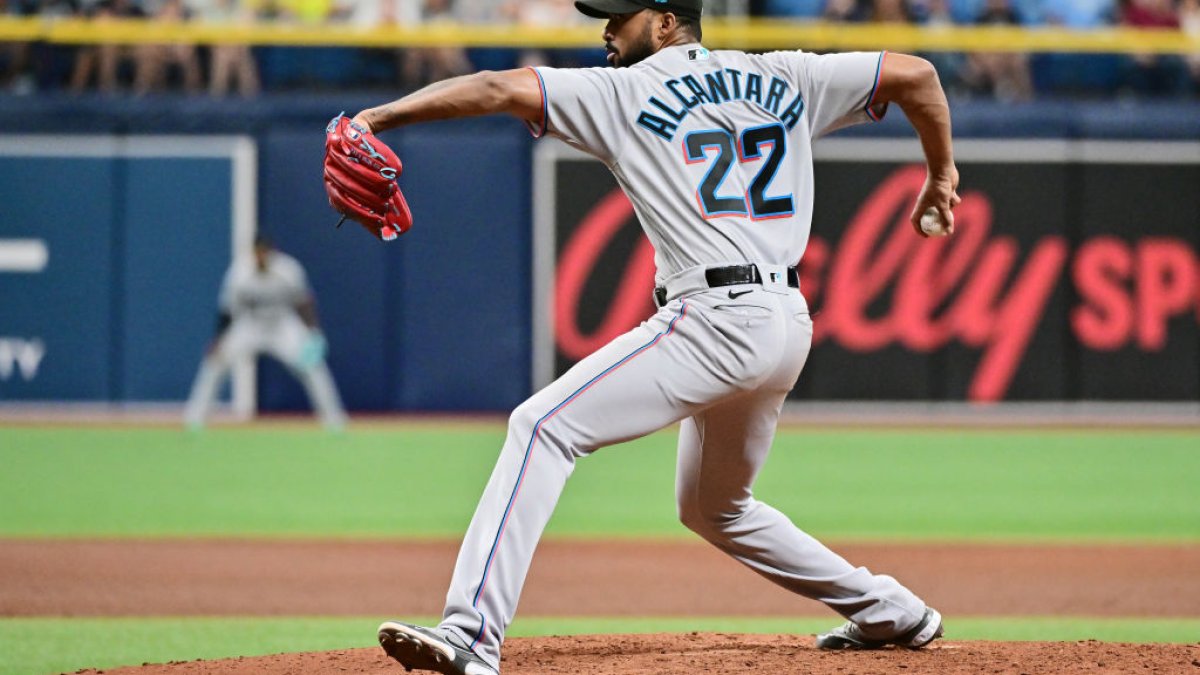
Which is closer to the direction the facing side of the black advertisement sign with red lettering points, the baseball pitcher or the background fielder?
the baseball pitcher

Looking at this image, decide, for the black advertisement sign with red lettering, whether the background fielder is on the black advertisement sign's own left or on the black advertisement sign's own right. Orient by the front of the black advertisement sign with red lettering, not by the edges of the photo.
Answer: on the black advertisement sign's own right

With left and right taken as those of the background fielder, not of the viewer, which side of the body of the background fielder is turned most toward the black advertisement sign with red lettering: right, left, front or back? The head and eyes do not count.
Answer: left

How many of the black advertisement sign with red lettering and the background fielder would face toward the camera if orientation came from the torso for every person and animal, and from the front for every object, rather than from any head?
2

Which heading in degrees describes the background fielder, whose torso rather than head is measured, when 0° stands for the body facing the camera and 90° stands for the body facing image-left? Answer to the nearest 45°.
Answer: approximately 0°

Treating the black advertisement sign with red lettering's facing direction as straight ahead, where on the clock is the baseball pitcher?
The baseball pitcher is roughly at 12 o'clock from the black advertisement sign with red lettering.

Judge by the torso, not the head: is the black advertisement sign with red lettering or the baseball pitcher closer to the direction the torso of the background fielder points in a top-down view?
the baseball pitcher

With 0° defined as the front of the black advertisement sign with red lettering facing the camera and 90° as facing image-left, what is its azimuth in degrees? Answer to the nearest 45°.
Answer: approximately 0°

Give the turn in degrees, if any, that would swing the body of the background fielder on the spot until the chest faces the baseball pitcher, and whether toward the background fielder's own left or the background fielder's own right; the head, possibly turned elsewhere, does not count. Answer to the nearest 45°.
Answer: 0° — they already face them
